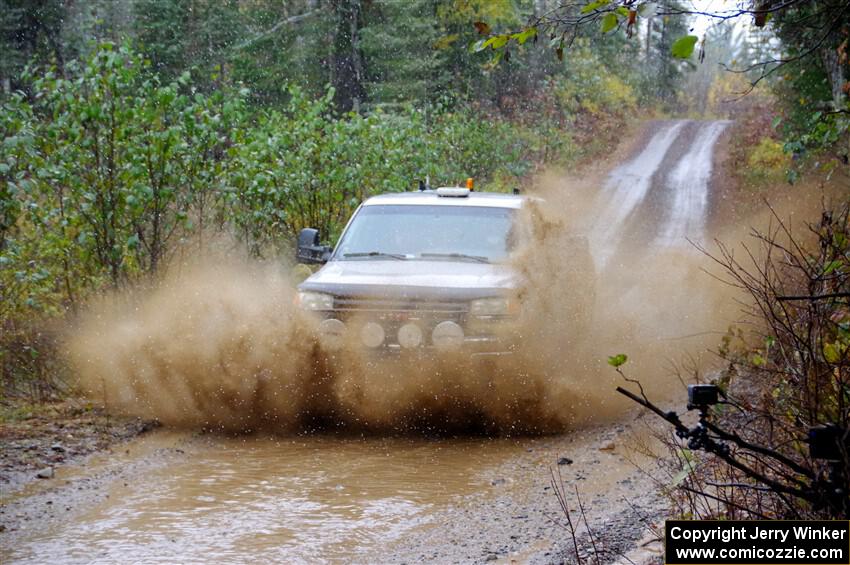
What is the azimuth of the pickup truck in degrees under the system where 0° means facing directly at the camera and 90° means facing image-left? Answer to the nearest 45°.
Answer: approximately 0°

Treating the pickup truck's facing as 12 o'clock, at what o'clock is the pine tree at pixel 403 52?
The pine tree is roughly at 6 o'clock from the pickup truck.
